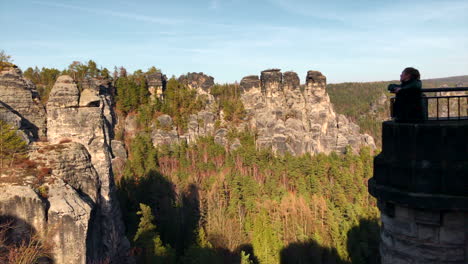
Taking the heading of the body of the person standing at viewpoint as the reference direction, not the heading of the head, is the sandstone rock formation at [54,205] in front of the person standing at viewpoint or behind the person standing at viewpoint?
in front

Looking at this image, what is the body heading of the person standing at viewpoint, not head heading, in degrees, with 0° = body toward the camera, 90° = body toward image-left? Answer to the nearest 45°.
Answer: approximately 90°

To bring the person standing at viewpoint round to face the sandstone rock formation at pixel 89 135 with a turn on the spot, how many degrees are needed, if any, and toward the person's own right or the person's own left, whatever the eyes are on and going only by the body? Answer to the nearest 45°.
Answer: approximately 45° to the person's own right
